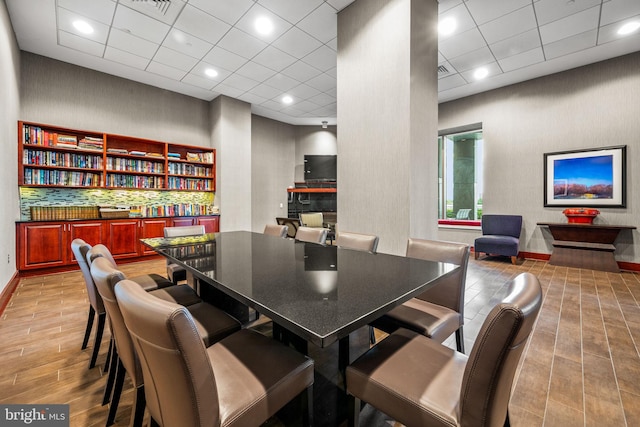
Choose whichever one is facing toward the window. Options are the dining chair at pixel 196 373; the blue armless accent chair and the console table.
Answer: the dining chair

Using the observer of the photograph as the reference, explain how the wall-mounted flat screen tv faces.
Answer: facing the viewer

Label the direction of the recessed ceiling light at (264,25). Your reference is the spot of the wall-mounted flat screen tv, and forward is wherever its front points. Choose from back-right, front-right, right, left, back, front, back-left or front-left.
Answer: front

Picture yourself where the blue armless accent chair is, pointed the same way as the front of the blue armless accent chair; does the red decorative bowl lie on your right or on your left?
on your left

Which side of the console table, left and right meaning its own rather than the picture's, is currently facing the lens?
front

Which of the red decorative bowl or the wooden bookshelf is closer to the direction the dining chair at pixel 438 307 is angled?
the wooden bookshelf

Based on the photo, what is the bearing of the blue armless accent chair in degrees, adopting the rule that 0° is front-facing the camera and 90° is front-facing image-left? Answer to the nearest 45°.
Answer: approximately 45°

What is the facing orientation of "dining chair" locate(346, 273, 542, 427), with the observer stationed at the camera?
facing away from the viewer and to the left of the viewer

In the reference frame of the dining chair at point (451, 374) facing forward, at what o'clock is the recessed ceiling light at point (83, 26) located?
The recessed ceiling light is roughly at 11 o'clock from the dining chair.

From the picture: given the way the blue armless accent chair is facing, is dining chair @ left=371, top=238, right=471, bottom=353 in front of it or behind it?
in front

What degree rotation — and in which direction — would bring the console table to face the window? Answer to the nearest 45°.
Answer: approximately 135° to its right

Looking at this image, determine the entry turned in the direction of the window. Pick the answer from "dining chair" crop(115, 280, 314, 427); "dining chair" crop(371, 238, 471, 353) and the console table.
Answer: "dining chair" crop(115, 280, 314, 427)

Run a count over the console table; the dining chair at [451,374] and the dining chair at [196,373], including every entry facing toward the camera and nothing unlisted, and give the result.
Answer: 1

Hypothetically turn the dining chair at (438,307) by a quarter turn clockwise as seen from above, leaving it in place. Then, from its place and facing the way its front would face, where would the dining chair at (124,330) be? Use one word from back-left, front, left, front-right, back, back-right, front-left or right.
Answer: left

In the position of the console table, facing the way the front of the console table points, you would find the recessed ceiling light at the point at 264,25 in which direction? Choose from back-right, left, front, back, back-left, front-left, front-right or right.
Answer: front-right

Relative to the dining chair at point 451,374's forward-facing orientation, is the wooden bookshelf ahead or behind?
ahead

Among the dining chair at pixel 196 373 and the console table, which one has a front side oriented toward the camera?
the console table

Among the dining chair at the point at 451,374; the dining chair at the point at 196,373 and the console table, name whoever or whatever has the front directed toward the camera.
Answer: the console table

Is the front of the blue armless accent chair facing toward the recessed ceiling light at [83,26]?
yes
